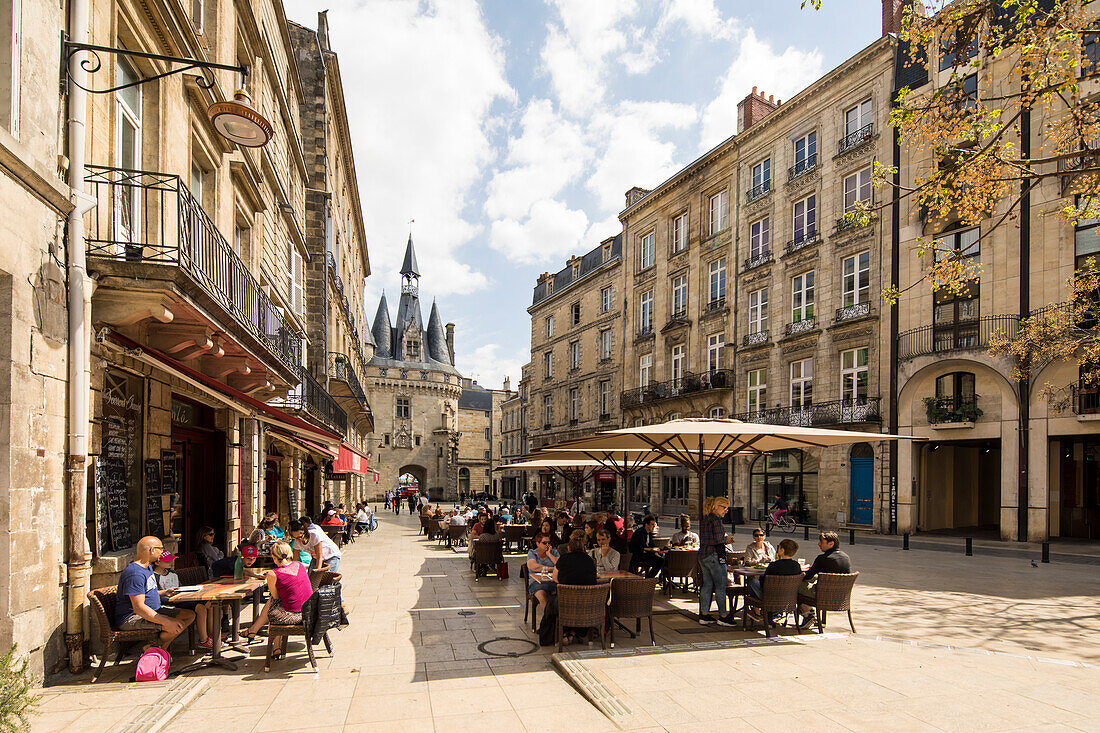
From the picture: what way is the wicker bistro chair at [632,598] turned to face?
away from the camera

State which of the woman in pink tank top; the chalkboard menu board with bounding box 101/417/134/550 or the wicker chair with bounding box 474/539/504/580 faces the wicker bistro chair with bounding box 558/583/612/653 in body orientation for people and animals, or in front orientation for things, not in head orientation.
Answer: the chalkboard menu board

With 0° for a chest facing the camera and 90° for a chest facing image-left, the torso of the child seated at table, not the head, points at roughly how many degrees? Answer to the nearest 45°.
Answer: approximately 270°

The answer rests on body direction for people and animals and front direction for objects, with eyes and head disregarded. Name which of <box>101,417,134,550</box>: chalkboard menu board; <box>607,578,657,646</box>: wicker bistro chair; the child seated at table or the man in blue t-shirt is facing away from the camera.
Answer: the wicker bistro chair

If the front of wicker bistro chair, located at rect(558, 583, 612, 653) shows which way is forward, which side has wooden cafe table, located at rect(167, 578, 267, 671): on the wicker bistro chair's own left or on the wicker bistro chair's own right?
on the wicker bistro chair's own left

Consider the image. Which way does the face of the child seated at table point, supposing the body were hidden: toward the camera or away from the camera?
toward the camera

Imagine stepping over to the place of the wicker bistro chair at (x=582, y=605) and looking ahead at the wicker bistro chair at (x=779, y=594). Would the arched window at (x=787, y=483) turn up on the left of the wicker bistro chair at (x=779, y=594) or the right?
left

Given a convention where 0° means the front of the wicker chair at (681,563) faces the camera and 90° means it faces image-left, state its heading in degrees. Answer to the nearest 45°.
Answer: approximately 135°

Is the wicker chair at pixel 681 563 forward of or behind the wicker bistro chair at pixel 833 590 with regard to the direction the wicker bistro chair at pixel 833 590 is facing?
forward

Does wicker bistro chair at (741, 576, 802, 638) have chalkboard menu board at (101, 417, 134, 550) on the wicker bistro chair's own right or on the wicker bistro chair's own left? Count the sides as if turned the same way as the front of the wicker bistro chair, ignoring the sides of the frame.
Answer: on the wicker bistro chair's own left

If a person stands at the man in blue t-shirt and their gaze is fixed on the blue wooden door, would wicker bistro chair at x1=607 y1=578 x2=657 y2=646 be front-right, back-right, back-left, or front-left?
front-right

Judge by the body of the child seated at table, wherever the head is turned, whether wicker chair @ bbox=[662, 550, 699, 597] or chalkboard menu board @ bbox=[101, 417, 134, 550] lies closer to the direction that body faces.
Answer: the wicker chair

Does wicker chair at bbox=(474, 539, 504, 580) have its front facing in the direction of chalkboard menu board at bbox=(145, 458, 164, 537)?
no
